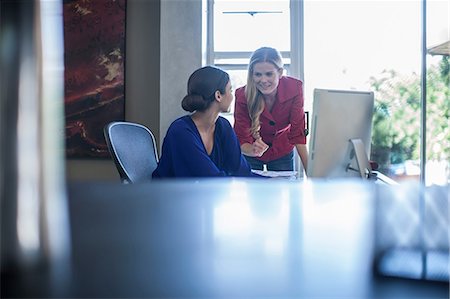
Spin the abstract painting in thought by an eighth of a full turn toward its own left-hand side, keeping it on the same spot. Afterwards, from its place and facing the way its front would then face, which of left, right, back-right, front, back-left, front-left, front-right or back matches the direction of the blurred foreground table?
front-right

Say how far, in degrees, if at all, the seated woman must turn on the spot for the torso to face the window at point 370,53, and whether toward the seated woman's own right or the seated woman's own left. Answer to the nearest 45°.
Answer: approximately 90° to the seated woman's own left

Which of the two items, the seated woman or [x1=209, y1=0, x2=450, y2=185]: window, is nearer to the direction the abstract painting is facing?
the seated woman

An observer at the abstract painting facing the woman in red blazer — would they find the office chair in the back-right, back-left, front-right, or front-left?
front-right

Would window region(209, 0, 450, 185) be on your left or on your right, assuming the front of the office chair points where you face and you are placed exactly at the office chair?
on your left

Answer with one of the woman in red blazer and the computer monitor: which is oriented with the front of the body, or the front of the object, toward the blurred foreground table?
the woman in red blazer

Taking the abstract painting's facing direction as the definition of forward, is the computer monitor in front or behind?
in front

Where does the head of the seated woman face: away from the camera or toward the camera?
away from the camera

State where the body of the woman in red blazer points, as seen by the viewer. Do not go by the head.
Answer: toward the camera

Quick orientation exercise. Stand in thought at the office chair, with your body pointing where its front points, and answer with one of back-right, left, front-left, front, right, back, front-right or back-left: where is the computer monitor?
front

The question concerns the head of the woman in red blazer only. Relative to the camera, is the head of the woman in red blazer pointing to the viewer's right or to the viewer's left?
to the viewer's left

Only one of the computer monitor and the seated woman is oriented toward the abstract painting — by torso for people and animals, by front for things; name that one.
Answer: the computer monitor
